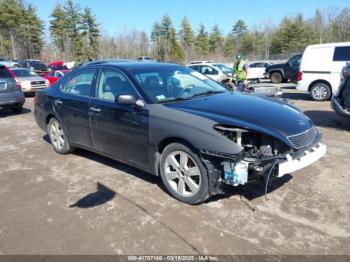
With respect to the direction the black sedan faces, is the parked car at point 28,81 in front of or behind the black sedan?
behind

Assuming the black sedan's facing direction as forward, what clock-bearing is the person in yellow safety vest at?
The person in yellow safety vest is roughly at 8 o'clock from the black sedan.

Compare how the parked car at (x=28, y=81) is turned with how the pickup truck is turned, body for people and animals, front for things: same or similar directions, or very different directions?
very different directions

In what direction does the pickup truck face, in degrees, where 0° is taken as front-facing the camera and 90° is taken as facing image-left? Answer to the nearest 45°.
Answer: approximately 90°

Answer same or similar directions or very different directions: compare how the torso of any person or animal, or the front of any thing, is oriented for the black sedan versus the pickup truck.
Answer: very different directions

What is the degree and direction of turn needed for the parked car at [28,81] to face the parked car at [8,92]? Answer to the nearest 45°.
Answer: approximately 45° to its right
